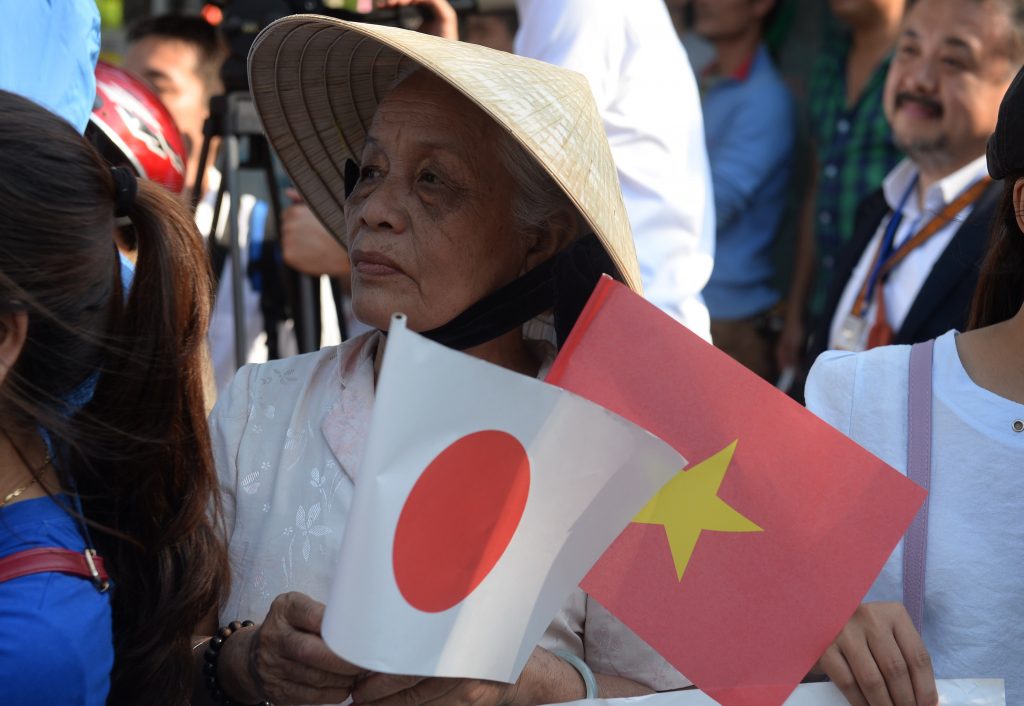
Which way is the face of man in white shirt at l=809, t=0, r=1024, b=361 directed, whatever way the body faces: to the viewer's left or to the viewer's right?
to the viewer's left

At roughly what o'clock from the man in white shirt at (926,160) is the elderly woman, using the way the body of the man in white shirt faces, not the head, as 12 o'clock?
The elderly woman is roughly at 11 o'clock from the man in white shirt.

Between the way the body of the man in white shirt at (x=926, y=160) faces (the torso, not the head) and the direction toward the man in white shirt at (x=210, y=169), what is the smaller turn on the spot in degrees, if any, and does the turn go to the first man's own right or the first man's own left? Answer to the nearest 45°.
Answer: approximately 45° to the first man's own right

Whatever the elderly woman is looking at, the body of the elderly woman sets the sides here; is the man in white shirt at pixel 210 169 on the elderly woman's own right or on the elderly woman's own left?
on the elderly woman's own right

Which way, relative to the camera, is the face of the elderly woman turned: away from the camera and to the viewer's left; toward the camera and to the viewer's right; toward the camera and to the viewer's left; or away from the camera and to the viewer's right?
toward the camera and to the viewer's left

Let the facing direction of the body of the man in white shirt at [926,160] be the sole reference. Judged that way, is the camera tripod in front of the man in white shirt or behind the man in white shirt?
in front

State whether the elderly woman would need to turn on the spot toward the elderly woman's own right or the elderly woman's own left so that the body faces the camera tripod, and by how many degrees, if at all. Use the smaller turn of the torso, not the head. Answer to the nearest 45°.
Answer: approximately 135° to the elderly woman's own right

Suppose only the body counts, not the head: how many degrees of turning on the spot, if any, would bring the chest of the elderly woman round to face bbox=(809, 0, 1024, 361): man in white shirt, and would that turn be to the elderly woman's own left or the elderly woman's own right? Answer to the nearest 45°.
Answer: approximately 180°

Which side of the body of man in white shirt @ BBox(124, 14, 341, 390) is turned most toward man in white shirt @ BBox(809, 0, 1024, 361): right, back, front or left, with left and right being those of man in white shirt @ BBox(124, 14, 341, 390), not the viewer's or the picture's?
left
